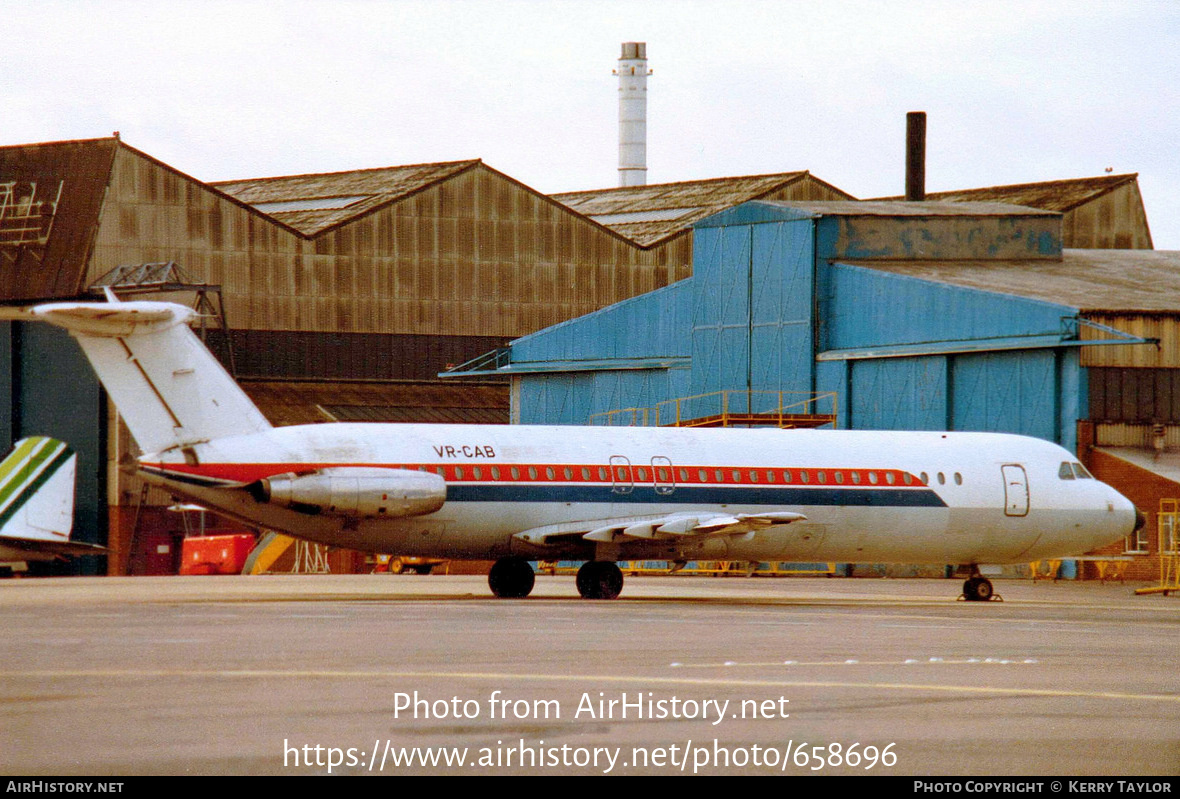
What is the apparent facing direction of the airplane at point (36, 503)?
to the viewer's left

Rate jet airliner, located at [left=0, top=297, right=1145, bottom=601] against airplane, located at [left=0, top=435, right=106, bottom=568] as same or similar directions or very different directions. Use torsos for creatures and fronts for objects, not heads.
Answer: very different directions

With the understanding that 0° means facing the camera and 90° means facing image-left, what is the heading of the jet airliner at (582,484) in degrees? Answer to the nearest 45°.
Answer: approximately 270°

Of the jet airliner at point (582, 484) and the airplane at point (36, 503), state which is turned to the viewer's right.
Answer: the jet airliner

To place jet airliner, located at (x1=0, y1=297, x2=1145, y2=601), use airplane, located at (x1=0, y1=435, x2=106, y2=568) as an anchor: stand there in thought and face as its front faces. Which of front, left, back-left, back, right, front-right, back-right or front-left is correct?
back-left

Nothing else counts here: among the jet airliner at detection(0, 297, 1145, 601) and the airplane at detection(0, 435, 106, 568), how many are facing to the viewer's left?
1

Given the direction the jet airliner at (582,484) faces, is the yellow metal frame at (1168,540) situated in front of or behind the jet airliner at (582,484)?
in front

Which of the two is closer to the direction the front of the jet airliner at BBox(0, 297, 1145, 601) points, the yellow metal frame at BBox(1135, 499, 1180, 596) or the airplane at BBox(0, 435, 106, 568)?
the yellow metal frame
